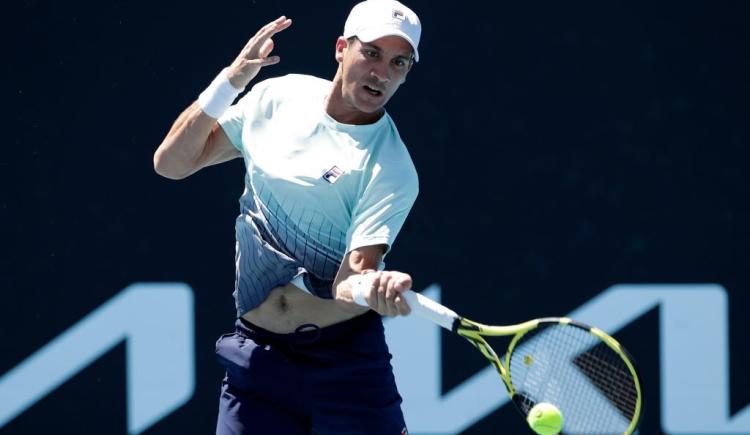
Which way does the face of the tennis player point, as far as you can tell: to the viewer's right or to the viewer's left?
to the viewer's right

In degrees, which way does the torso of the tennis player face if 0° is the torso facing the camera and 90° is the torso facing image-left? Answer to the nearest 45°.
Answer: approximately 0°

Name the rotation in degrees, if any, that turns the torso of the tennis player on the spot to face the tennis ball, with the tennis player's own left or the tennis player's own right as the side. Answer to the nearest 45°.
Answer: approximately 45° to the tennis player's own left
